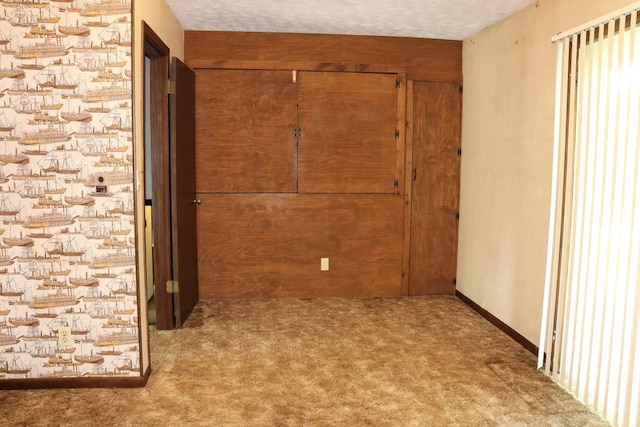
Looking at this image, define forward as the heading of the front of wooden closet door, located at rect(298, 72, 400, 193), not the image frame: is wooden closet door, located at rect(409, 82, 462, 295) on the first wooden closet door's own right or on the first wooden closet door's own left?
on the first wooden closet door's own left

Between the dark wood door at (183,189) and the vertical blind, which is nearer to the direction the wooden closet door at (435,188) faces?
the vertical blind

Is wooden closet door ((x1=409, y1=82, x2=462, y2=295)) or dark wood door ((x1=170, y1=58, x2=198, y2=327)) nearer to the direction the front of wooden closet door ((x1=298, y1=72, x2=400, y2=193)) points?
the dark wood door

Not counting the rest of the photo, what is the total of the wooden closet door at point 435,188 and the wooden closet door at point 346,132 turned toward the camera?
2

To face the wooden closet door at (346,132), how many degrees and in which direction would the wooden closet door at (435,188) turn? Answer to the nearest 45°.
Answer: approximately 90° to its right

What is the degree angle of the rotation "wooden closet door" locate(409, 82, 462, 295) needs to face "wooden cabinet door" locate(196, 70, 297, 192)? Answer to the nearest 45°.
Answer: approximately 90° to its right

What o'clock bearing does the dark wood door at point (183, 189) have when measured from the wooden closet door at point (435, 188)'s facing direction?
The dark wood door is roughly at 2 o'clock from the wooden closet door.

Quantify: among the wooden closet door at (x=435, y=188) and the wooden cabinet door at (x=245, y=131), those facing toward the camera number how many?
2

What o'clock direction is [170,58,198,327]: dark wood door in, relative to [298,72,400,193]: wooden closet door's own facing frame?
The dark wood door is roughly at 2 o'clock from the wooden closet door.

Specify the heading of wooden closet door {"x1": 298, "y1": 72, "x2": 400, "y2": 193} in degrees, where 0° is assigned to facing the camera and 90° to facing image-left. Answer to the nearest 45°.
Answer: approximately 0°

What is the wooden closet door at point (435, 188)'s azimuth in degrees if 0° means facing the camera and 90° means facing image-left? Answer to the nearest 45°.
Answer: approximately 0°

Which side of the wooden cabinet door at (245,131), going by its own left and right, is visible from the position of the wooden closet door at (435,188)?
left
